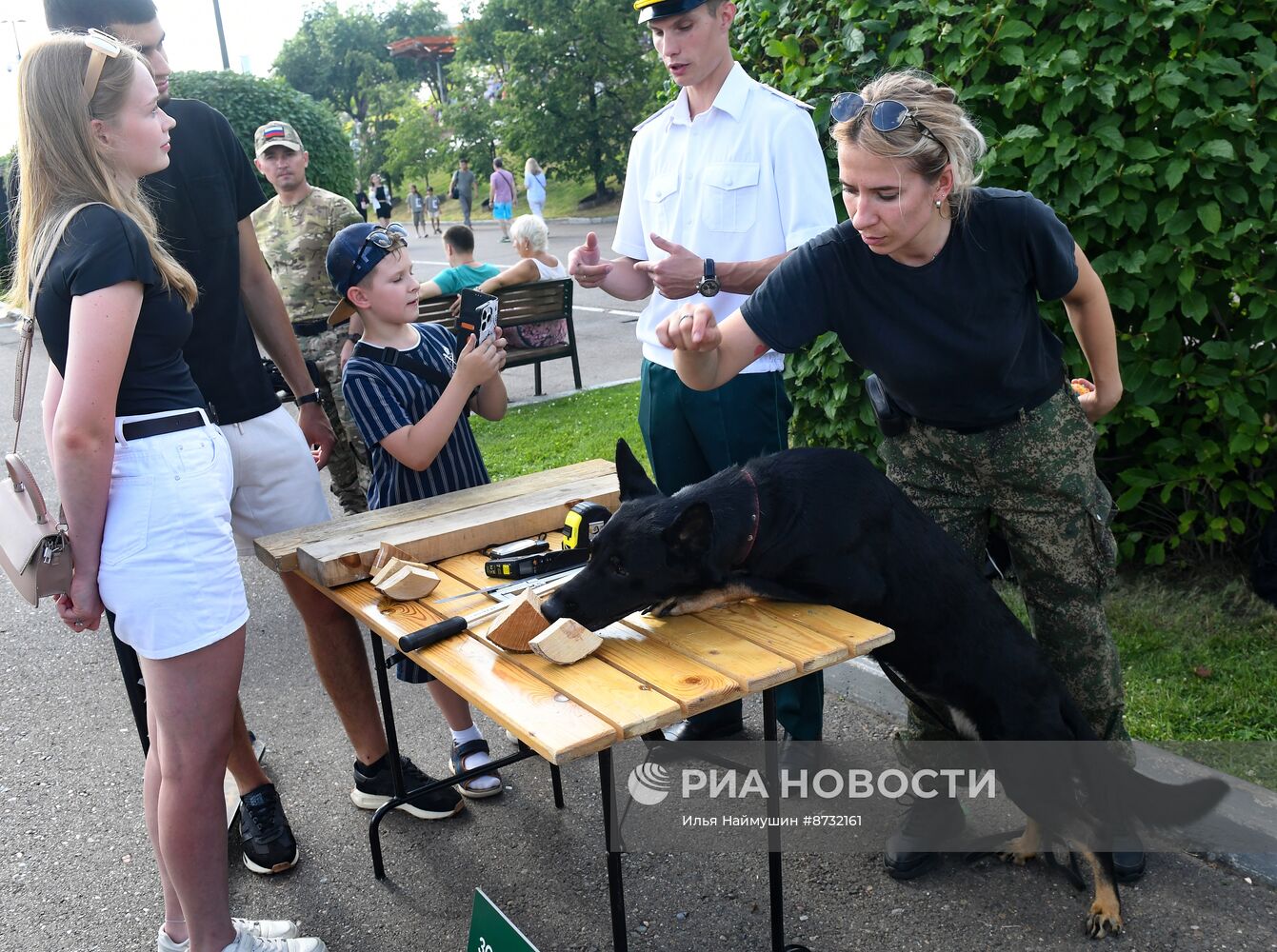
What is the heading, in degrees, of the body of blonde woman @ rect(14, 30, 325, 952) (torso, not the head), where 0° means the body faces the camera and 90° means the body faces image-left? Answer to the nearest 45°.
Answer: approximately 270°

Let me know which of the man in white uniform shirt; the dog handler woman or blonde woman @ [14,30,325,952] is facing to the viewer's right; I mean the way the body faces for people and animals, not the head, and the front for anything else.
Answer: the blonde woman

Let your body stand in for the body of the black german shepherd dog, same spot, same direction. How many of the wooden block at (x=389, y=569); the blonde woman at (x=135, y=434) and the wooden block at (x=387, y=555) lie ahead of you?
3

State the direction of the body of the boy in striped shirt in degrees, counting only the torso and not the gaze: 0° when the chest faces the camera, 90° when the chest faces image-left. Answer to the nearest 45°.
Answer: approximately 315°

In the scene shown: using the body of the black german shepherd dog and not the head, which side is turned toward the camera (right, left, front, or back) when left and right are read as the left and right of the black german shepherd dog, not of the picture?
left

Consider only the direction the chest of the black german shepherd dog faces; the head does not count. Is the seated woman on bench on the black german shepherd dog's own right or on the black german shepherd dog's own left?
on the black german shepherd dog's own right

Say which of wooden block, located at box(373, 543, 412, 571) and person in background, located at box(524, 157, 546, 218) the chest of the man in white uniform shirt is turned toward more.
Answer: the wooden block

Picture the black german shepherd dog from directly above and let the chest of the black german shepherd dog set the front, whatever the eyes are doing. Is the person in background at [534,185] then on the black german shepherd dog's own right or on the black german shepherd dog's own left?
on the black german shepherd dog's own right

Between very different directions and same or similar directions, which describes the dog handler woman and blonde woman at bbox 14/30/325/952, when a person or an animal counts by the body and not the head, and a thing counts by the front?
very different directions

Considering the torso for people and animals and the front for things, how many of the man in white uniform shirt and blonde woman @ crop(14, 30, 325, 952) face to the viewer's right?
1

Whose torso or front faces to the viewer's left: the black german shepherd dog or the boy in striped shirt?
the black german shepherd dog
